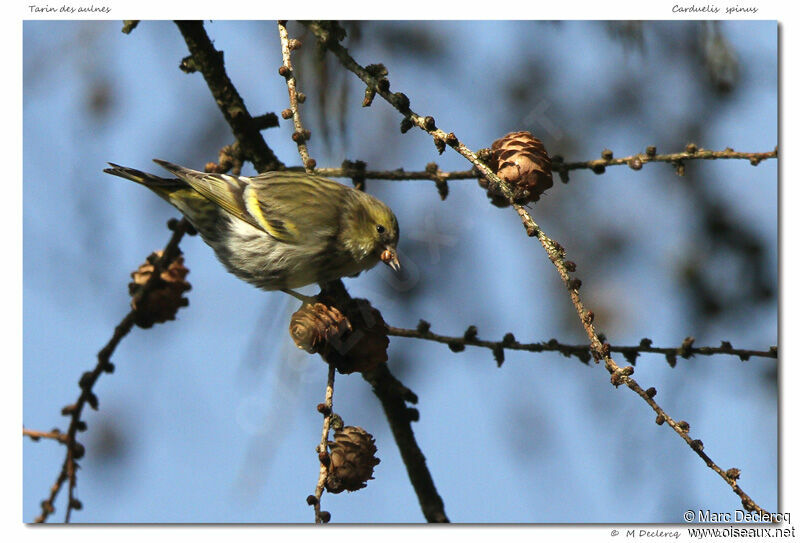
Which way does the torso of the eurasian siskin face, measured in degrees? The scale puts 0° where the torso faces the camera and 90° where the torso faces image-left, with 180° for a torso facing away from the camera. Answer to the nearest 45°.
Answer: approximately 270°

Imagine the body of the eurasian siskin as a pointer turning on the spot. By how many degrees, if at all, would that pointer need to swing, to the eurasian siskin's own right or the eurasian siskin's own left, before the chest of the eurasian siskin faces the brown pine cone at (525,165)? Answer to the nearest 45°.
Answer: approximately 45° to the eurasian siskin's own right
